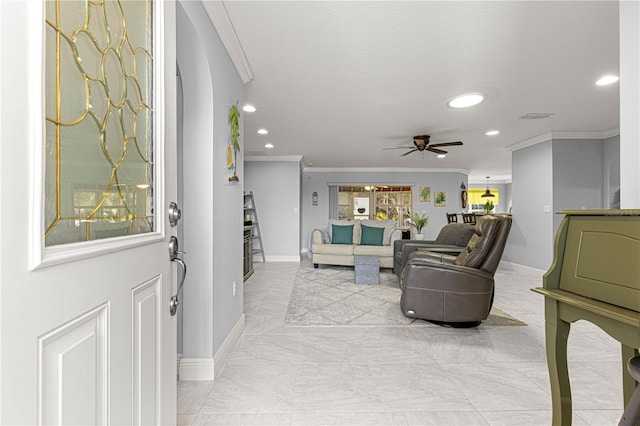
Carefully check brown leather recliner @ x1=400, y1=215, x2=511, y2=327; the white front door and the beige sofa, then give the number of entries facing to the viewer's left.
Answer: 1

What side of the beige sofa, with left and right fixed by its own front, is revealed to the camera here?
front

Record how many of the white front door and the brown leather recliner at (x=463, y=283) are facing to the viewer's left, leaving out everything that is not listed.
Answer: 1

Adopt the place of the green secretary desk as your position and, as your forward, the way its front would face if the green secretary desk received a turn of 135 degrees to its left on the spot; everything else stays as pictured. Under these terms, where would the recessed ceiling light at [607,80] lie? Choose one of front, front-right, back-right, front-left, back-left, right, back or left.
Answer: left

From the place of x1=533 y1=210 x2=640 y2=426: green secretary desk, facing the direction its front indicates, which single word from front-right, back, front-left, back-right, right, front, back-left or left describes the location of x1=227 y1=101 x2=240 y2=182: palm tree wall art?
front-right

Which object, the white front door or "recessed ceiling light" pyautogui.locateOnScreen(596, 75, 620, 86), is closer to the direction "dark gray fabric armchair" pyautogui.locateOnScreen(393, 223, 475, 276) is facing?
the white front door

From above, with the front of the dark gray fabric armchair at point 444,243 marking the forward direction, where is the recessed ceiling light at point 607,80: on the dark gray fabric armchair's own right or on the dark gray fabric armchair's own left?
on the dark gray fabric armchair's own left

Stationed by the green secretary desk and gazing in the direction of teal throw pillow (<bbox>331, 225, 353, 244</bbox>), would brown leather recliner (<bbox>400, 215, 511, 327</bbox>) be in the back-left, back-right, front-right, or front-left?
front-right

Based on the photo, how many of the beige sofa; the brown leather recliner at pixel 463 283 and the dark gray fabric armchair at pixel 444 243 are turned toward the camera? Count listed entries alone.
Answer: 1

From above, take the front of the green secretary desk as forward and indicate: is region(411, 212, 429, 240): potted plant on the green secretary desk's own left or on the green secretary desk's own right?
on the green secretary desk's own right

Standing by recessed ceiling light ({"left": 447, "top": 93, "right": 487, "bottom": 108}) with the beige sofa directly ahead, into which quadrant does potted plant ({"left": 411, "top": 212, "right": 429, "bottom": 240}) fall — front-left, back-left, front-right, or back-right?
front-right

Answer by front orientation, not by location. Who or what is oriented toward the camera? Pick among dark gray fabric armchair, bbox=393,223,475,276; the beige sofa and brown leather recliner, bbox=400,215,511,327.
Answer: the beige sofa

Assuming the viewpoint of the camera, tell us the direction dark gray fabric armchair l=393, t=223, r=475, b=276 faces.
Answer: facing to the left of the viewer

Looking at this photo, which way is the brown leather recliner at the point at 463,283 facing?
to the viewer's left

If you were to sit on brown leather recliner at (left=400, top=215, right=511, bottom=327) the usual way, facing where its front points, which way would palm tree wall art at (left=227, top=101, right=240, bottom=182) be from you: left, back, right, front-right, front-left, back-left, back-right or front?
front-left
